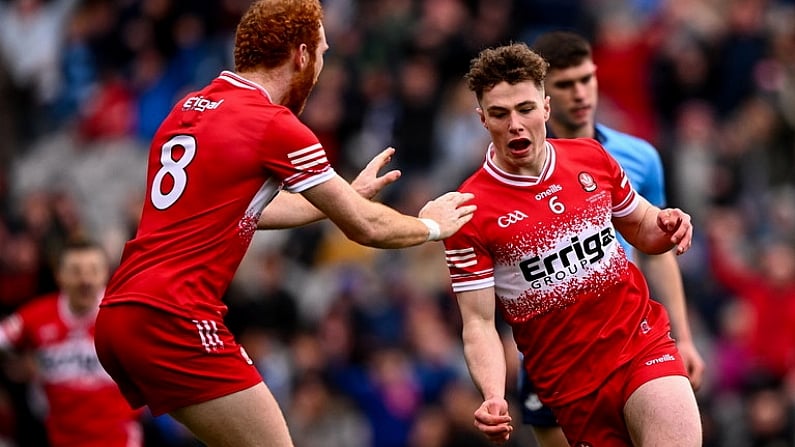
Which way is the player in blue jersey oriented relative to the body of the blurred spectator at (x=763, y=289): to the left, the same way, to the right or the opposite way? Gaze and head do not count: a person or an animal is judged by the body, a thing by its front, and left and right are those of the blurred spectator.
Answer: the same way

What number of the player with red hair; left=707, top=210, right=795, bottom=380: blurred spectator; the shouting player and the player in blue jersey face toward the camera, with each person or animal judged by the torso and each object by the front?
3

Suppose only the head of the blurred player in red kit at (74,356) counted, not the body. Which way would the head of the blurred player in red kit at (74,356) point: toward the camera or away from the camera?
toward the camera

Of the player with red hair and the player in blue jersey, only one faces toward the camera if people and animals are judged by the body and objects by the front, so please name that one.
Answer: the player in blue jersey

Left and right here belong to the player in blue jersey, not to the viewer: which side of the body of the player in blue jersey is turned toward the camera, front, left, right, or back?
front

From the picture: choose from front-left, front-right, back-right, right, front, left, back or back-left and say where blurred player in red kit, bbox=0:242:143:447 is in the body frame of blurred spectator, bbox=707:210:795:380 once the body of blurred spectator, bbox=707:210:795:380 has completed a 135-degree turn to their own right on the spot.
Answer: left

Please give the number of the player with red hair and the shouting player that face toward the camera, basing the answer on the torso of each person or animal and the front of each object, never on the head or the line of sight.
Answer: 1

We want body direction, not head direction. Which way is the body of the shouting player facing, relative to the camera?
toward the camera

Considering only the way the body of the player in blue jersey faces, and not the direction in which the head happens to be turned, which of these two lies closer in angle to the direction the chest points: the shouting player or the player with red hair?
the shouting player

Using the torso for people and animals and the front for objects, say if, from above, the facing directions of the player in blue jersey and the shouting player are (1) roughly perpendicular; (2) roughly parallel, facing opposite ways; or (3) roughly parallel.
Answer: roughly parallel

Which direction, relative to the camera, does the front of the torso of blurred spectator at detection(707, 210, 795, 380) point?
toward the camera

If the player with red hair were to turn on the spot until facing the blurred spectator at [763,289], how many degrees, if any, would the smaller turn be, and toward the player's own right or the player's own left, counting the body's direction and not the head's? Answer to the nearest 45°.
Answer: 0° — they already face them

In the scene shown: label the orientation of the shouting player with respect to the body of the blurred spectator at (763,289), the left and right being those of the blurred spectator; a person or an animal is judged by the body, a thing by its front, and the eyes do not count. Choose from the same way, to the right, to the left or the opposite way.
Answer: the same way
